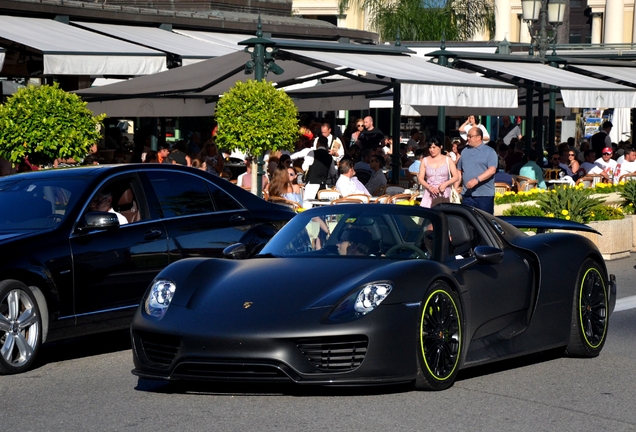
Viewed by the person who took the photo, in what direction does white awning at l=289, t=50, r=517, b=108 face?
facing the viewer and to the right of the viewer

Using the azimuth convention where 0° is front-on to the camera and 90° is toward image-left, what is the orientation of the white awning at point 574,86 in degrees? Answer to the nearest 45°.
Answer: approximately 315°

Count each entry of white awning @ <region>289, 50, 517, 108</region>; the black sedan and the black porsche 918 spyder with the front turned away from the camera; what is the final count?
0

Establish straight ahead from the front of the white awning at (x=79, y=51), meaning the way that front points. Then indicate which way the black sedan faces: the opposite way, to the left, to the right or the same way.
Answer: to the right

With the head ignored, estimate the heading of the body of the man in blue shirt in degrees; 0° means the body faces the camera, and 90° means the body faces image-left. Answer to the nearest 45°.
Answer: approximately 45°

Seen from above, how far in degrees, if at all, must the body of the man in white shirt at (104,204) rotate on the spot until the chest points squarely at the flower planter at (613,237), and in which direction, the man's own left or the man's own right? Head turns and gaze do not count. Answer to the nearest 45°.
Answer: approximately 180°

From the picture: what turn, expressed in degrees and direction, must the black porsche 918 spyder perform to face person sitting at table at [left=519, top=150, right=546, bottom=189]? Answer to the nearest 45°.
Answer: approximately 135° to its right

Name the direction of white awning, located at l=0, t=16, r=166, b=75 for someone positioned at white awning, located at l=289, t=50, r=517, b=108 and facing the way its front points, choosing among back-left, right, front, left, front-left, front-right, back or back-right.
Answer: back-right

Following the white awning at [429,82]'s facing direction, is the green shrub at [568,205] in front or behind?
in front

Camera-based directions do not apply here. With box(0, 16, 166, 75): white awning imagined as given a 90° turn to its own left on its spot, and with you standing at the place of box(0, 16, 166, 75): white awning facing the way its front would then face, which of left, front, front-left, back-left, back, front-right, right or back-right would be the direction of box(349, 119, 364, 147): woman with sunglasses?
front

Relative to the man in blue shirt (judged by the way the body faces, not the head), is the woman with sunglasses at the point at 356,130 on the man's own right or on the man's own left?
on the man's own right

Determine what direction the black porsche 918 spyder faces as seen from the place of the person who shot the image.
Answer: facing the viewer and to the left of the viewer
